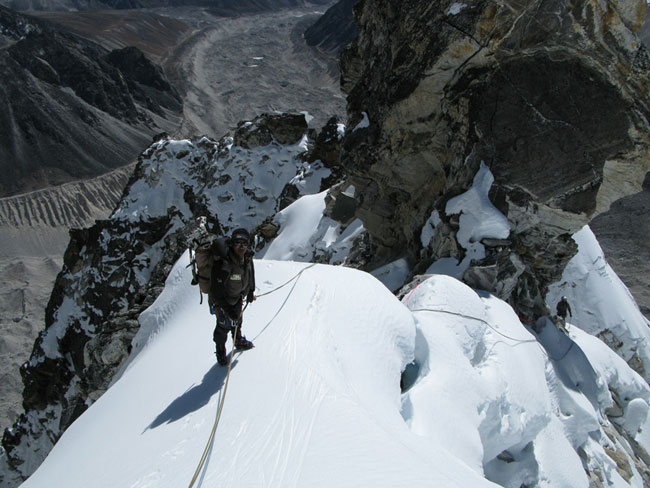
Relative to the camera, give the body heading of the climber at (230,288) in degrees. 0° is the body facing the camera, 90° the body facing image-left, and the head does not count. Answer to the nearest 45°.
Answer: approximately 315°
